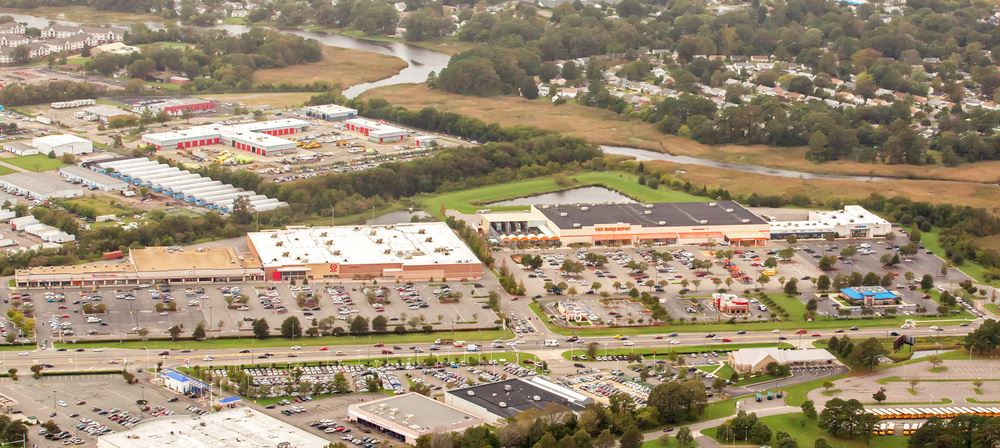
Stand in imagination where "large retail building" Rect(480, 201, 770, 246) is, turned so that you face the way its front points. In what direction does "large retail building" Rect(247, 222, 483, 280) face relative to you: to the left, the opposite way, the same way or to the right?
the same way

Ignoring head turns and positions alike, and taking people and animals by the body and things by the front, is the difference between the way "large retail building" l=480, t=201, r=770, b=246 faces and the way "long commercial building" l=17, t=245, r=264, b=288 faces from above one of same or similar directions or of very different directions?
same or similar directions

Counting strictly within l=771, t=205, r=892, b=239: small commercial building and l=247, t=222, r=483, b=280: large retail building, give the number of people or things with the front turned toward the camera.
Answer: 2

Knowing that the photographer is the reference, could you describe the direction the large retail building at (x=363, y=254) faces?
facing the viewer

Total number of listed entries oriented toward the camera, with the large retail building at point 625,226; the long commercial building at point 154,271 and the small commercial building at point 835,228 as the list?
3

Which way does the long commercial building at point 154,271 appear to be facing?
toward the camera

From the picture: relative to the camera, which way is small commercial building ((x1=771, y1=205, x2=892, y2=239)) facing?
toward the camera

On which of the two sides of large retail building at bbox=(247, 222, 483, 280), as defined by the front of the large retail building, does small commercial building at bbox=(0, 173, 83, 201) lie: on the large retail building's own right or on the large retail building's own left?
on the large retail building's own right

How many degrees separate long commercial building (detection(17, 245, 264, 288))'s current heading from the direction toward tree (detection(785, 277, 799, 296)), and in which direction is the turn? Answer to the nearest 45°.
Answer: approximately 90° to its left

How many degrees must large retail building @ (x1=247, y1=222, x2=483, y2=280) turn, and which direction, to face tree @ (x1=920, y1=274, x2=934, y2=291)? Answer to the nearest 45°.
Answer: approximately 90° to its left

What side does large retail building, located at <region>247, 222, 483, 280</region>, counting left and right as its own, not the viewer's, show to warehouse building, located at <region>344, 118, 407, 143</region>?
back

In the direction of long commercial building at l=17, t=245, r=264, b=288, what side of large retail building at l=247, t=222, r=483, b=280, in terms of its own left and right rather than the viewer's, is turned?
right

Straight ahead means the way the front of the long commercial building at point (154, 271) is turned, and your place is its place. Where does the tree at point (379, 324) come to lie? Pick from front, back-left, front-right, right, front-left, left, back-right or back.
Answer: front-left
